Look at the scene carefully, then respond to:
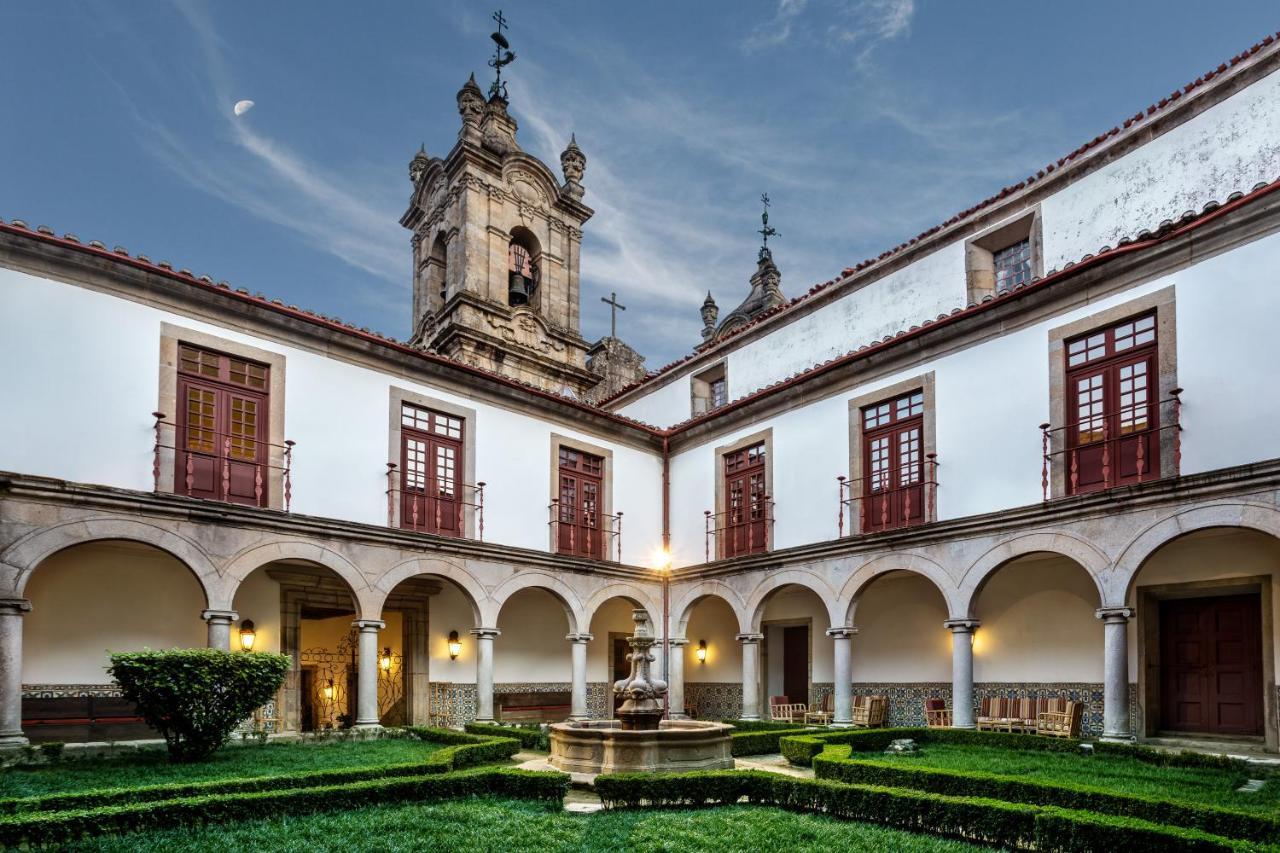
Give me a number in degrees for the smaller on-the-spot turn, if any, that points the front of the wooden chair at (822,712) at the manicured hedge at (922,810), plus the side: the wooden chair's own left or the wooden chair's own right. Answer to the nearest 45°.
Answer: approximately 90° to the wooden chair's own left

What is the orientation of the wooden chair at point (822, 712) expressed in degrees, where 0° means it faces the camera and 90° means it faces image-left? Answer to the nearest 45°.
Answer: approximately 90°

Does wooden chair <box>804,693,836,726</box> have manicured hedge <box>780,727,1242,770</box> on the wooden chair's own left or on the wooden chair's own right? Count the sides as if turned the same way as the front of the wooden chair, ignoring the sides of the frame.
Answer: on the wooden chair's own left

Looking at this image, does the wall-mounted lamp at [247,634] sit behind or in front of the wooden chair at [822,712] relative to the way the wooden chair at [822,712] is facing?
in front
